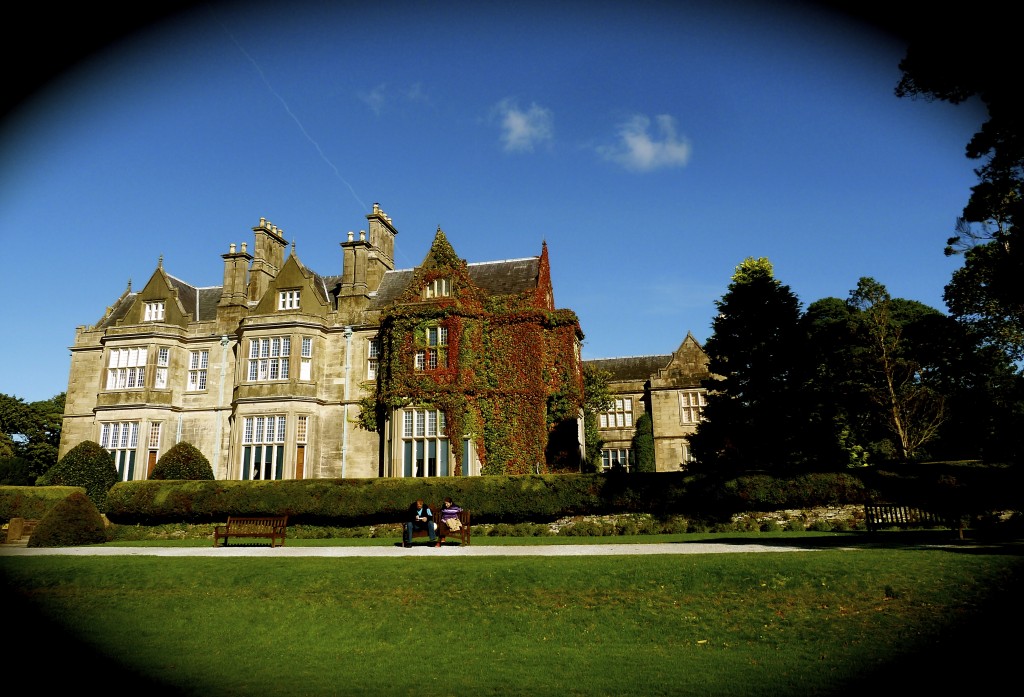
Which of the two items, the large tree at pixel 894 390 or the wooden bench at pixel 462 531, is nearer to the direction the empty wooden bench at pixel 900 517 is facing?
the wooden bench

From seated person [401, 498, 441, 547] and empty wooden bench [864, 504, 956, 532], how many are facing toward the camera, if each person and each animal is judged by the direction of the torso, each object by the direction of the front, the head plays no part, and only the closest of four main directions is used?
2

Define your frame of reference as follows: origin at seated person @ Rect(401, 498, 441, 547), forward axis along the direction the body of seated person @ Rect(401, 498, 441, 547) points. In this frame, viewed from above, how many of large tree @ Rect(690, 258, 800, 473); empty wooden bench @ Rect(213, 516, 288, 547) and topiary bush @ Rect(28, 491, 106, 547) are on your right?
2

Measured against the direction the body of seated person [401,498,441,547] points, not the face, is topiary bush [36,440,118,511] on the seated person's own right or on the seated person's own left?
on the seated person's own right

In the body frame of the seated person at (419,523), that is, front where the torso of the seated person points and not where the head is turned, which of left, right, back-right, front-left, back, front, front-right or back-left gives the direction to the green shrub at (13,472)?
back-right

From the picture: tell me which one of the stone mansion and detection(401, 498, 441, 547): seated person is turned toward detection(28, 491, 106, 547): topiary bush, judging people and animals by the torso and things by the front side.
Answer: the stone mansion

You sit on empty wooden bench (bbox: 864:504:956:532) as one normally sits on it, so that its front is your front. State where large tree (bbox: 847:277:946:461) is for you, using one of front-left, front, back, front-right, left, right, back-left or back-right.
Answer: back

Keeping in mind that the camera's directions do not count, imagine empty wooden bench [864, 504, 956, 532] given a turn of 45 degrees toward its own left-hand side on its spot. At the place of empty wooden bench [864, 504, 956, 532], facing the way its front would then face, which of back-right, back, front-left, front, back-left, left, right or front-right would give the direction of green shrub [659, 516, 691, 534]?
back-right

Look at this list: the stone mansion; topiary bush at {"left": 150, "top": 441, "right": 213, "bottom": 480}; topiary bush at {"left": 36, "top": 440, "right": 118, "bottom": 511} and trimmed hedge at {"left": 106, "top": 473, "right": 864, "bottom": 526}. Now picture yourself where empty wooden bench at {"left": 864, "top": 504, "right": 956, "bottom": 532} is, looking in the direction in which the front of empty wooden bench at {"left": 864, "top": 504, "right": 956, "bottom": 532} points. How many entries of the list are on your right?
4

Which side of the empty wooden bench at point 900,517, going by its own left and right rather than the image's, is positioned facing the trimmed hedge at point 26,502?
right

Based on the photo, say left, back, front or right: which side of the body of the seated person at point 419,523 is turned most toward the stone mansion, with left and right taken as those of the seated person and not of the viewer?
back

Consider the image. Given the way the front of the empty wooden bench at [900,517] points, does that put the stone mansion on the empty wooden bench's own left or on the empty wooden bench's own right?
on the empty wooden bench's own right

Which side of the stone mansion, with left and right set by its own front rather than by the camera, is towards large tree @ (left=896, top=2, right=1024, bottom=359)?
left

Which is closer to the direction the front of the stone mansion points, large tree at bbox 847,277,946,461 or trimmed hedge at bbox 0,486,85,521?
the trimmed hedge
